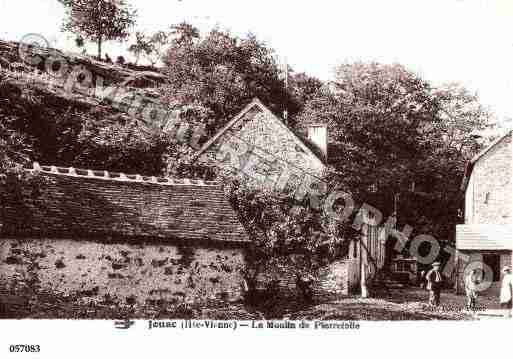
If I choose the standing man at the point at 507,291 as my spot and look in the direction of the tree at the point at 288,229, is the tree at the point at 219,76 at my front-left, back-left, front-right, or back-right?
front-right

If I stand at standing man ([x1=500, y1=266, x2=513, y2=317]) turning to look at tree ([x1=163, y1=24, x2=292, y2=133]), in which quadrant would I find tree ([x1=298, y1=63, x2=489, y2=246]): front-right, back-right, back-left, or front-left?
front-right

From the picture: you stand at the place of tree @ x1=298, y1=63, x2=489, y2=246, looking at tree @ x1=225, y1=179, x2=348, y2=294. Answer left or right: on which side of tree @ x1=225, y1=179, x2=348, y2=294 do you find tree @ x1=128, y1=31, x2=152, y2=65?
right
